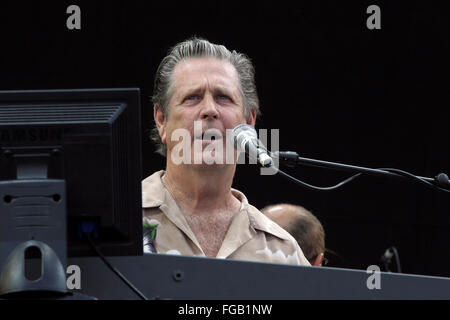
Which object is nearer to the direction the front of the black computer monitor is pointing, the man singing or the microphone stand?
the man singing

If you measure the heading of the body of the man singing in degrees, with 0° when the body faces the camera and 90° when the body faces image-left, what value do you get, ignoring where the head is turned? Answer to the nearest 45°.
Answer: approximately 0°

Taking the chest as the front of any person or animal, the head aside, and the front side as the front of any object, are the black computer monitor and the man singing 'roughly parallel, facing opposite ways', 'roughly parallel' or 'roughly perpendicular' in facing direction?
roughly parallel, facing opposite ways

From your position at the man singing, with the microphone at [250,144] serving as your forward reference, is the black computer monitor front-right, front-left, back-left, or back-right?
front-right

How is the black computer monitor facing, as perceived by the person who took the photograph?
facing away from the viewer

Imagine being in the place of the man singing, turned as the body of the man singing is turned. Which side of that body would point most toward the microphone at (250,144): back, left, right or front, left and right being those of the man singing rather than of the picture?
front

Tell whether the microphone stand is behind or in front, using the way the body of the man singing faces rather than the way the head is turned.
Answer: in front

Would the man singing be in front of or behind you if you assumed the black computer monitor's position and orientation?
in front

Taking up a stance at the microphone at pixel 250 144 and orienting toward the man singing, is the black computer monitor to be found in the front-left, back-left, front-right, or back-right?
back-left

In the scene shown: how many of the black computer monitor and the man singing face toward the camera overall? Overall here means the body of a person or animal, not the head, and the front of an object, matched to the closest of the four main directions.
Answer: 1

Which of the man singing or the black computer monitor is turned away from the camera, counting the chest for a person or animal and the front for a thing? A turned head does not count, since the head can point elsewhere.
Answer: the black computer monitor
